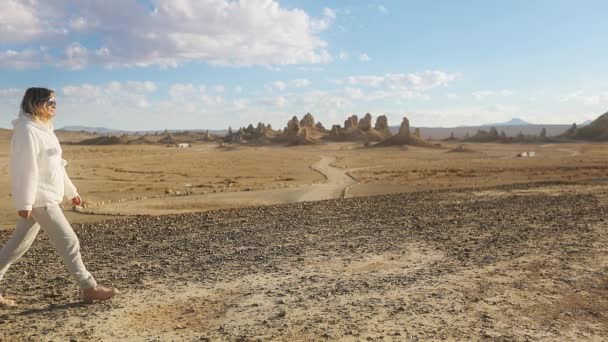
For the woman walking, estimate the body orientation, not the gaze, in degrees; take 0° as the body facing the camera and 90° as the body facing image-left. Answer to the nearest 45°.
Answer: approximately 270°

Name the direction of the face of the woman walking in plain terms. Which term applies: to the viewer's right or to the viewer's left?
to the viewer's right
